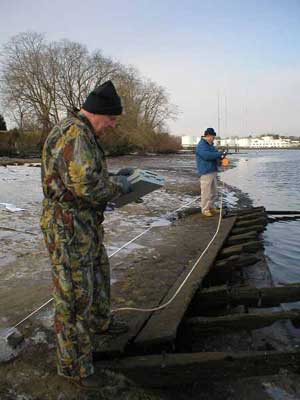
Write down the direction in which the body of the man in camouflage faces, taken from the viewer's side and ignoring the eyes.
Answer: to the viewer's right

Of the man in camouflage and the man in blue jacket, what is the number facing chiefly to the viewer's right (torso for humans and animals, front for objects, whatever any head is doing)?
2

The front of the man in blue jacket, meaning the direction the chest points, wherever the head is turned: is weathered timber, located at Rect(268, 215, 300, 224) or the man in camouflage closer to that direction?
the weathered timber

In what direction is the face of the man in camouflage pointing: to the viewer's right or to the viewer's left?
to the viewer's right

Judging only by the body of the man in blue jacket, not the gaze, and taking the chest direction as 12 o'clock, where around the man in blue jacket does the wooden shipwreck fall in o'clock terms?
The wooden shipwreck is roughly at 3 o'clock from the man in blue jacket.

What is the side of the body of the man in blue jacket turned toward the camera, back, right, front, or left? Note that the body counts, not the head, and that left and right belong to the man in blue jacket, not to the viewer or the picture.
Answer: right

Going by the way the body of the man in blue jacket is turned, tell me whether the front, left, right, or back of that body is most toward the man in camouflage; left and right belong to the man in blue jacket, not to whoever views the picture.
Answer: right
